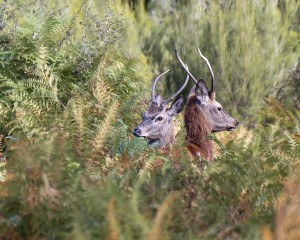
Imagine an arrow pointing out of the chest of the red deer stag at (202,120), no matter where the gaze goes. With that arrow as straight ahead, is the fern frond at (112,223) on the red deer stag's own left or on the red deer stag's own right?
on the red deer stag's own right

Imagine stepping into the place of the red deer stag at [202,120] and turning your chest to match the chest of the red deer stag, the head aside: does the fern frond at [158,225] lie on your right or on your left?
on your right
